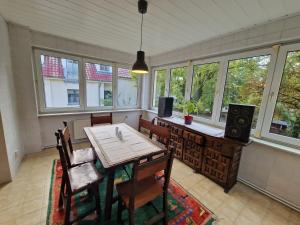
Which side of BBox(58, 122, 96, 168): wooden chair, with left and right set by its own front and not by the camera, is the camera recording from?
right

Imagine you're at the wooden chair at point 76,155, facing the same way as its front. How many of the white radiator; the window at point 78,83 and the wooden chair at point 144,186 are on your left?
2

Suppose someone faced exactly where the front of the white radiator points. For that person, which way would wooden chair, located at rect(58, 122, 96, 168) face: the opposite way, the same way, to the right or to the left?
to the left

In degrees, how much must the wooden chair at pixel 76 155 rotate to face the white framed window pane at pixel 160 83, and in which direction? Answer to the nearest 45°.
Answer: approximately 45° to its left

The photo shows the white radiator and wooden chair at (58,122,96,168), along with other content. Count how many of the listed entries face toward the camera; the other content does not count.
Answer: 1

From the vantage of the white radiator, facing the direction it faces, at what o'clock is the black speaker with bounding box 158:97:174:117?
The black speaker is roughly at 10 o'clock from the white radiator.

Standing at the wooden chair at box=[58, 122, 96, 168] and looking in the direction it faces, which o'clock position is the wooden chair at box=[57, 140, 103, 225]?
the wooden chair at box=[57, 140, 103, 225] is roughly at 3 o'clock from the wooden chair at box=[58, 122, 96, 168].

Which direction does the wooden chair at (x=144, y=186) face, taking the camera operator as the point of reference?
facing away from the viewer and to the left of the viewer

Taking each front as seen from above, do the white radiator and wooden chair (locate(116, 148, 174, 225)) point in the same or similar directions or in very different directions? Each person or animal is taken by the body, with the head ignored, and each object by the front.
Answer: very different directions

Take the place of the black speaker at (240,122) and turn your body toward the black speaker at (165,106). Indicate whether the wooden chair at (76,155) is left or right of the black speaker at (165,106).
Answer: left

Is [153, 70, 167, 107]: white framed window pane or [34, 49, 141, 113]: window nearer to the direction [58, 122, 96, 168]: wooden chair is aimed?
the white framed window pane

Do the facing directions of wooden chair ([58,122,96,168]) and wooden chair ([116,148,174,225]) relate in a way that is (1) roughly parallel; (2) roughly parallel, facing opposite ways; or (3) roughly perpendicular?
roughly perpendicular
